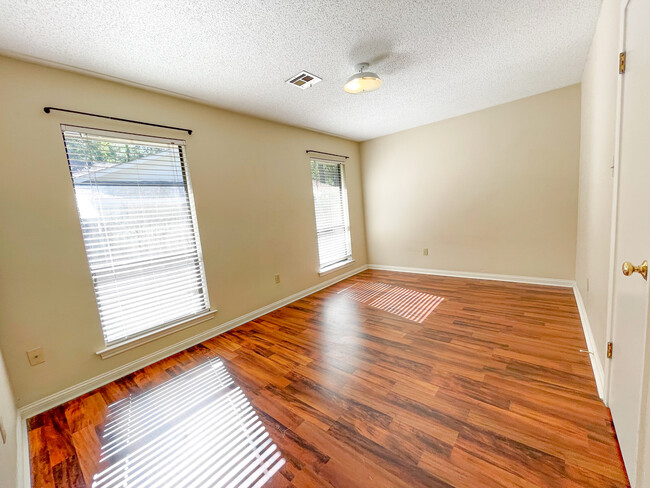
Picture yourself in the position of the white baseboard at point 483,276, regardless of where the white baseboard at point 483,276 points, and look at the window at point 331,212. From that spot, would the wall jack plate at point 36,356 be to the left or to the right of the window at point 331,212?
left

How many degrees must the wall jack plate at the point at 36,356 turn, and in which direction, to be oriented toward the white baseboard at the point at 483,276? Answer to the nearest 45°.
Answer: approximately 45° to its left

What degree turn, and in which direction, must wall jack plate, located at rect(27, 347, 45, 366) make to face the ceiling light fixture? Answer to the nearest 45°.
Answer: approximately 45° to its left

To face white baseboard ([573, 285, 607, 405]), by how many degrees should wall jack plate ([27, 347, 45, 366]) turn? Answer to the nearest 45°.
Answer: approximately 45° to its left

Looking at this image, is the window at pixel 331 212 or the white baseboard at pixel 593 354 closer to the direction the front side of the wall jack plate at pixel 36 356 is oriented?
the white baseboard

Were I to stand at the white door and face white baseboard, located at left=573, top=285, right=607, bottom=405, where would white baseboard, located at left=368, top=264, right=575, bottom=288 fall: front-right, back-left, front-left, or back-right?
front-left

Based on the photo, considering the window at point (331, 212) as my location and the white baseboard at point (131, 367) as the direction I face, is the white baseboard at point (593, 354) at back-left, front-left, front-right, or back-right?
front-left

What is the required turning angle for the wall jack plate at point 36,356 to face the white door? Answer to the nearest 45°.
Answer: approximately 45° to its left

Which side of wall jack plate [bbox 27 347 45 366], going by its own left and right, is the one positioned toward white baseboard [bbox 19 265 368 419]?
left

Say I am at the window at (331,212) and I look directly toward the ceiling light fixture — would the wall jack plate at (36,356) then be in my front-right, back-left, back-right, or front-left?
front-right
